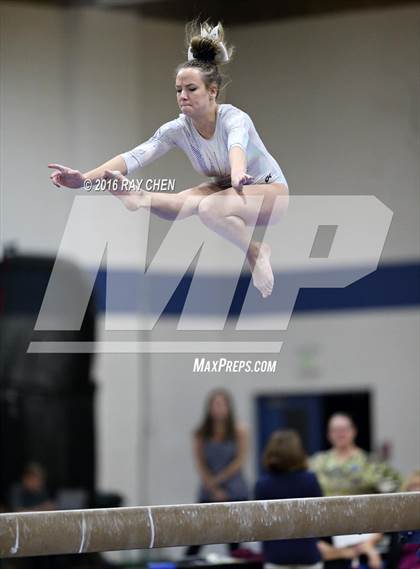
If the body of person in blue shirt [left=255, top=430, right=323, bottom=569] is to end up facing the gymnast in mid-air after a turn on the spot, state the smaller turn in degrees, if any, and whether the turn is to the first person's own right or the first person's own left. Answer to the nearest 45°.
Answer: approximately 180°

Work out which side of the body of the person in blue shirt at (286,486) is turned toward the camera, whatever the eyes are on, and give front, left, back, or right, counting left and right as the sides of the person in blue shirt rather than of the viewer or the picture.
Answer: back

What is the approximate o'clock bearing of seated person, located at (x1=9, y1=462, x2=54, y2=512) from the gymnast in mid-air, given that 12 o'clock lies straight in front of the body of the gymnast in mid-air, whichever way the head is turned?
The seated person is roughly at 4 o'clock from the gymnast in mid-air.

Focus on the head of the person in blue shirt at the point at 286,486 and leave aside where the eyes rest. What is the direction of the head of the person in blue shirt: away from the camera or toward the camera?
away from the camera

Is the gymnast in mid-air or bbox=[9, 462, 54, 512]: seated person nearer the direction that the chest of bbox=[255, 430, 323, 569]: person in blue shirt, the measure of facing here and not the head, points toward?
the seated person

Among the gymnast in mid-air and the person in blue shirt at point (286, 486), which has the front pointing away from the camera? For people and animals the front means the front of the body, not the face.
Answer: the person in blue shirt
